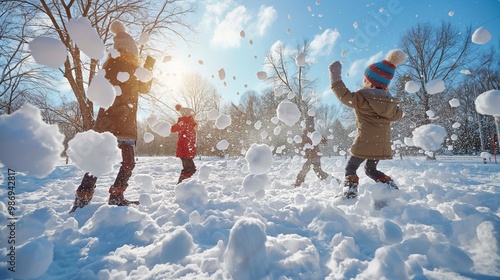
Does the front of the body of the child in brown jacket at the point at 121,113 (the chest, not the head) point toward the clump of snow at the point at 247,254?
no

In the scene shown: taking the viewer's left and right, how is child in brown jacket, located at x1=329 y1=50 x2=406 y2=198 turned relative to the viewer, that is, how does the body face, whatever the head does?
facing away from the viewer and to the left of the viewer

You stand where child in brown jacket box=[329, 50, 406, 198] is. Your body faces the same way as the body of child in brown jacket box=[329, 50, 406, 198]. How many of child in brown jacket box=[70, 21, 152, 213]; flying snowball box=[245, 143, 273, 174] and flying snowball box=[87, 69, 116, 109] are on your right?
0

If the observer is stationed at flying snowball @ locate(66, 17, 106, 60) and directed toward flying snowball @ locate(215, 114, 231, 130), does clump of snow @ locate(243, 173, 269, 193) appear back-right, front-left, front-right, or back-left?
front-right

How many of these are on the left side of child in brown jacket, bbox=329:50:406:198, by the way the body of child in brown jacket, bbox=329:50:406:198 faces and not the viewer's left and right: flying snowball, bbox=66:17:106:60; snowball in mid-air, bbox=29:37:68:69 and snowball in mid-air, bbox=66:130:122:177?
3

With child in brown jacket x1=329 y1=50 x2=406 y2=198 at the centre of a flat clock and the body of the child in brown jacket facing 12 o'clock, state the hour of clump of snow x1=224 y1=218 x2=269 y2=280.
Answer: The clump of snow is roughly at 8 o'clock from the child in brown jacket.

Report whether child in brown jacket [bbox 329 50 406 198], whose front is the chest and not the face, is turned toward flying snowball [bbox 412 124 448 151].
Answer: no

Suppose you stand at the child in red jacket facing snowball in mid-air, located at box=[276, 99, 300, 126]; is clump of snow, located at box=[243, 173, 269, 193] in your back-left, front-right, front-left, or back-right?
front-right

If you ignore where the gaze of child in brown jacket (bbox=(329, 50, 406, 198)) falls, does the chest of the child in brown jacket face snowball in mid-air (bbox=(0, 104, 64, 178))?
no
